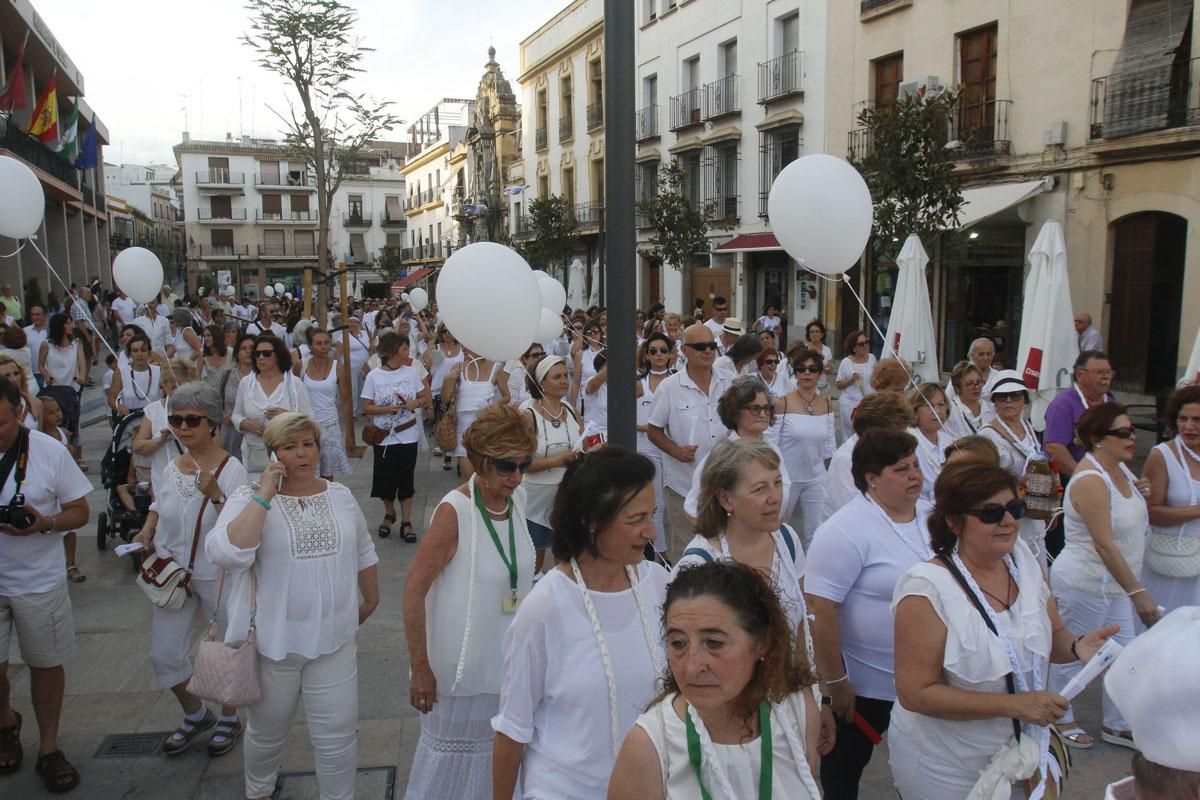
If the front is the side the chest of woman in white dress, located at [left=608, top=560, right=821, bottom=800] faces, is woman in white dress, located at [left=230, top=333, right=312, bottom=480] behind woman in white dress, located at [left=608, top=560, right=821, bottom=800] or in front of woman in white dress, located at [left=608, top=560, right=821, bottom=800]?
behind

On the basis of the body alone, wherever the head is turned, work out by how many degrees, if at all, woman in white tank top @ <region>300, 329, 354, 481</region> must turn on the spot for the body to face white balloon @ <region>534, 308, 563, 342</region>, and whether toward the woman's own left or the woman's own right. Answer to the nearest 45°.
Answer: approximately 90° to the woman's own left

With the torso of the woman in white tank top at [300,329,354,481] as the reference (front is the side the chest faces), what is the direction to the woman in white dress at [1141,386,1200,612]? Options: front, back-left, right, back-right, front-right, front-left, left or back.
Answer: front-left

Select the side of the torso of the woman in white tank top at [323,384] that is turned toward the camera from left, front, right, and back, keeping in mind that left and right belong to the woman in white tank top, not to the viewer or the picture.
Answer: front

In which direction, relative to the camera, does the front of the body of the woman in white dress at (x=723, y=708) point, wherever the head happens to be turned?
toward the camera

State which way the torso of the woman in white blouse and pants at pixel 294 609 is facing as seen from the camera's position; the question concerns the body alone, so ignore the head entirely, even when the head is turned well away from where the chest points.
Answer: toward the camera

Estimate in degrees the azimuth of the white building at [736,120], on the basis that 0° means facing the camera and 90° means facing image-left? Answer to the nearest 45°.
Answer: approximately 45°

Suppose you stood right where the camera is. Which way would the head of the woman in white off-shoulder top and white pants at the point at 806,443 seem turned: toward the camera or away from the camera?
toward the camera

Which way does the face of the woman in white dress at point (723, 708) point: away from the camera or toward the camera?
toward the camera

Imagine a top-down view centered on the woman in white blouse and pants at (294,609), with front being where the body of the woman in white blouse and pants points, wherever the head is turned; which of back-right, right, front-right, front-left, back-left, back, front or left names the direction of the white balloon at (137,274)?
back

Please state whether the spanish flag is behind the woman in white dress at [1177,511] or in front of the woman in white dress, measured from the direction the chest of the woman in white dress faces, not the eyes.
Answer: behind

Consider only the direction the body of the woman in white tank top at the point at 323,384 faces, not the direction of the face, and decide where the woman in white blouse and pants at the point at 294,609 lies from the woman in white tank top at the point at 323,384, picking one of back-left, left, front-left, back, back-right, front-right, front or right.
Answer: front

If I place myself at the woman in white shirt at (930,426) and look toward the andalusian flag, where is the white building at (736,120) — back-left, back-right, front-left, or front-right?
front-right

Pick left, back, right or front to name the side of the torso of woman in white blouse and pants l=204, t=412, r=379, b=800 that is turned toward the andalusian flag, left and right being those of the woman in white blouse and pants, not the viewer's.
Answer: back
